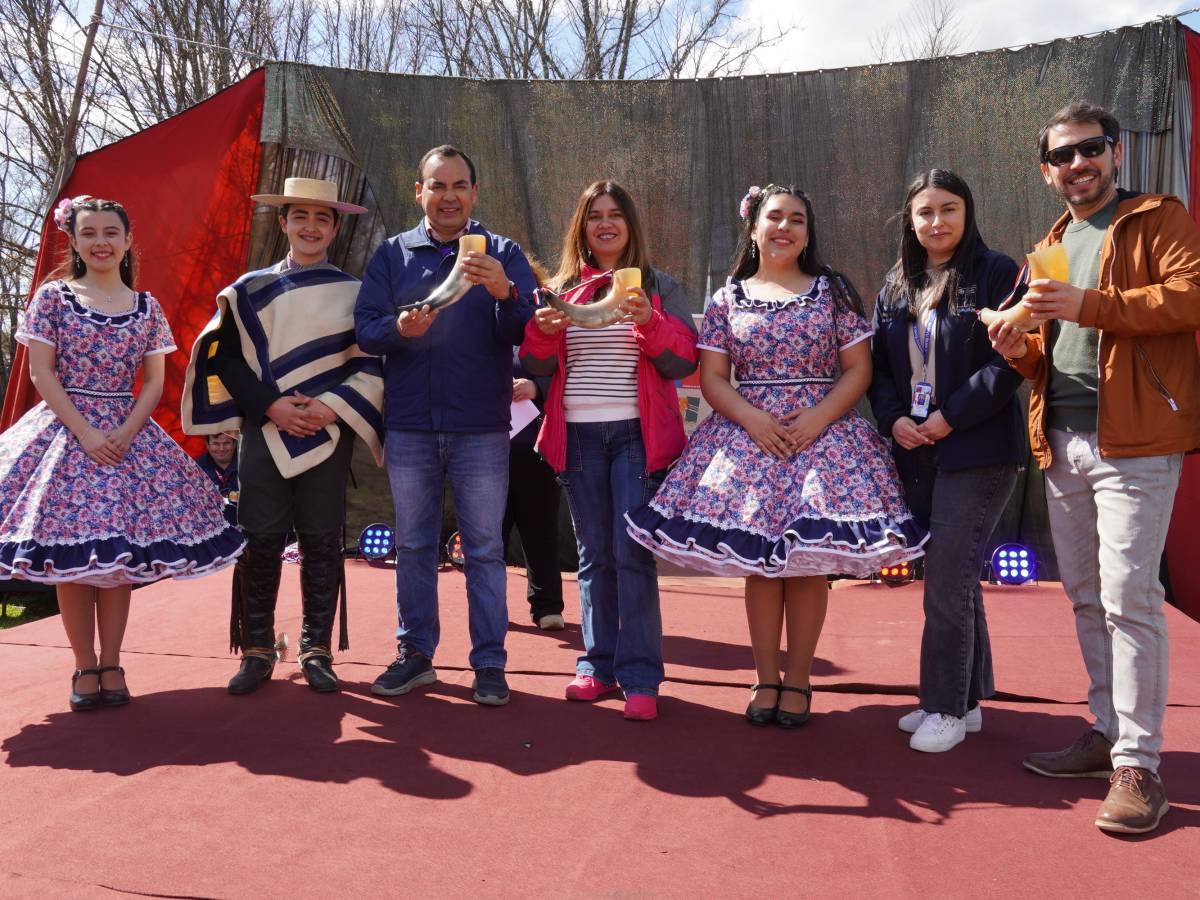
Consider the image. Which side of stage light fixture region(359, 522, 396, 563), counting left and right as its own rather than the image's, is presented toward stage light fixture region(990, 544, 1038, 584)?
left

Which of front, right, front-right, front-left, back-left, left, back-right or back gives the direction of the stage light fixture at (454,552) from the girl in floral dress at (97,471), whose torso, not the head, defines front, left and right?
back-left

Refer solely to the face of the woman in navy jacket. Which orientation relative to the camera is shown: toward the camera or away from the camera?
toward the camera

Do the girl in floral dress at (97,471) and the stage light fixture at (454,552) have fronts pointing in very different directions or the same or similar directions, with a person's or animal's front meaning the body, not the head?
same or similar directions

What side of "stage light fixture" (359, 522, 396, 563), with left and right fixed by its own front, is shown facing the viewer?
front

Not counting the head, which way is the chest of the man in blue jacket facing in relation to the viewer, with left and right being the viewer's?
facing the viewer

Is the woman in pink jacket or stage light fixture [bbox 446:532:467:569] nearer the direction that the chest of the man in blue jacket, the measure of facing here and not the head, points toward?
the woman in pink jacket

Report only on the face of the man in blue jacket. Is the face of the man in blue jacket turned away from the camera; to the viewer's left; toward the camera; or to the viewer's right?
toward the camera

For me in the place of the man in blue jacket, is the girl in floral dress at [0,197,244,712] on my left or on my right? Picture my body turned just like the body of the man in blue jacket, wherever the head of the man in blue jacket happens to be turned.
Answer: on my right

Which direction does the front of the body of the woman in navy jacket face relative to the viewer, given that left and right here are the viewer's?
facing the viewer and to the left of the viewer

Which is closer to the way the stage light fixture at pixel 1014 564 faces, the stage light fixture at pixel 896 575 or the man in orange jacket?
the man in orange jacket

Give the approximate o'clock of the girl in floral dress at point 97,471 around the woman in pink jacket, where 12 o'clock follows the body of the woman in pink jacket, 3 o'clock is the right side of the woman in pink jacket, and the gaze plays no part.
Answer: The girl in floral dress is roughly at 3 o'clock from the woman in pink jacket.

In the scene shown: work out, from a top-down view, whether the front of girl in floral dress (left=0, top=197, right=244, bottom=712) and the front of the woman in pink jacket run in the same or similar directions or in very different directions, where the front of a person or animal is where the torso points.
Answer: same or similar directions

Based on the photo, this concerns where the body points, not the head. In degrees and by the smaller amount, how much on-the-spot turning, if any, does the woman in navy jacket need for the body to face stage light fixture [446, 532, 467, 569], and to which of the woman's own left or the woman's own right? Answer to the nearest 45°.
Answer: approximately 90° to the woman's own right

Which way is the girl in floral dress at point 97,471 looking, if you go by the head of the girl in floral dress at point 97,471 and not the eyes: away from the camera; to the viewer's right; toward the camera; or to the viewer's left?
toward the camera

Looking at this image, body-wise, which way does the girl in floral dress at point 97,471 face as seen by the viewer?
toward the camera
